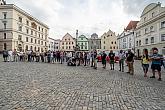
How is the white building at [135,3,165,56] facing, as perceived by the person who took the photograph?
facing the viewer and to the left of the viewer
